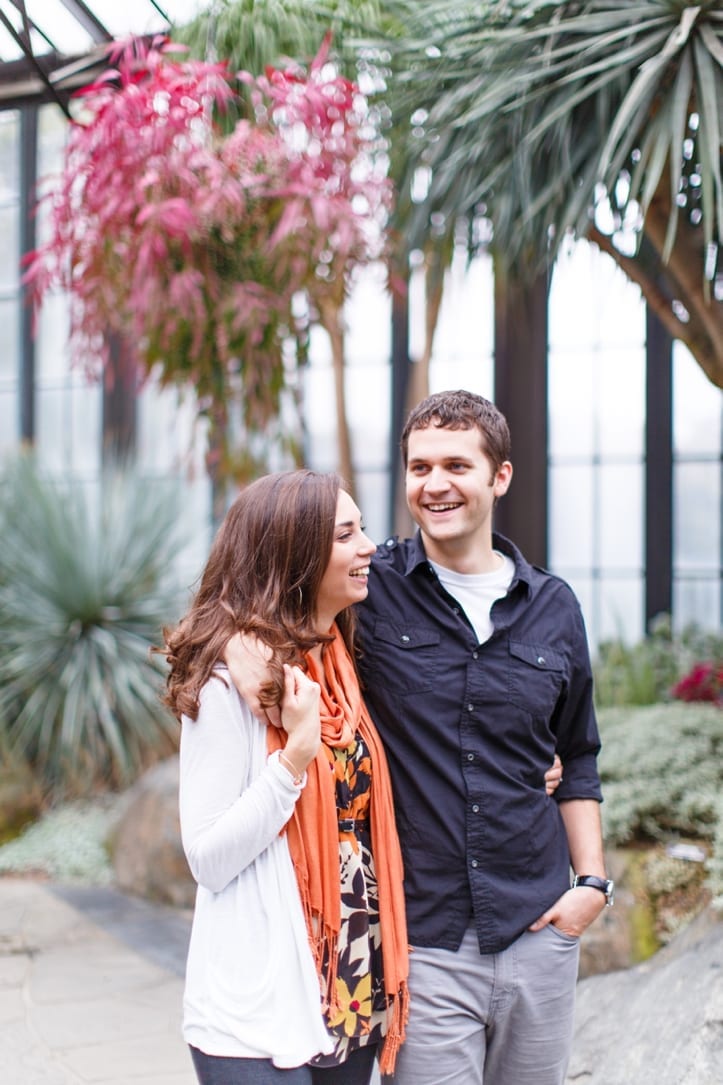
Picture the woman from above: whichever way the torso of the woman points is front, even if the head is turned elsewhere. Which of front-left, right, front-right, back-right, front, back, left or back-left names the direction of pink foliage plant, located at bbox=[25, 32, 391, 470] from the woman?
back-left

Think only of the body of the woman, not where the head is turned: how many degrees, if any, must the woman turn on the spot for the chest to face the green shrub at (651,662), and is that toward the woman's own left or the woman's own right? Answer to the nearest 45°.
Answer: approximately 90° to the woman's own left

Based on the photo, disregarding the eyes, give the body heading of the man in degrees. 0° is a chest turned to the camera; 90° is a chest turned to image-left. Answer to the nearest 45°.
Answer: approximately 0°

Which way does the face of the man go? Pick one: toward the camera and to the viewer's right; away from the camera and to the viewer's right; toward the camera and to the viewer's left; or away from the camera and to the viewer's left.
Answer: toward the camera and to the viewer's left

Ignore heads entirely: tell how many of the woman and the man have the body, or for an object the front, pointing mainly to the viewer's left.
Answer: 0

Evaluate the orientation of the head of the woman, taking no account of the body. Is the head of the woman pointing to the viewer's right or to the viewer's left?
to the viewer's right

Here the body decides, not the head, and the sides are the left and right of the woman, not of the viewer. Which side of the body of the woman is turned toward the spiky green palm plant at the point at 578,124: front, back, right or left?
left
